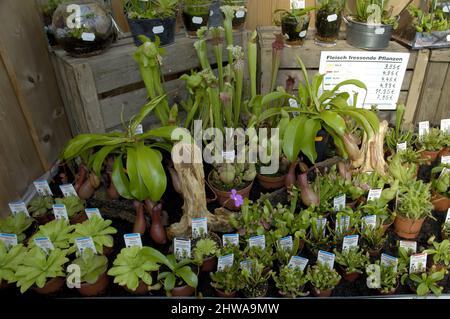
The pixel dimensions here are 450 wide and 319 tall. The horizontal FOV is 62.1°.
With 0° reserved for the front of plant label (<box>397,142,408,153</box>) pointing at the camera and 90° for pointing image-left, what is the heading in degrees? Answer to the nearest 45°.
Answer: approximately 0°

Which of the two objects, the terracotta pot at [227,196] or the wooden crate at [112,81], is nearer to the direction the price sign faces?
the terracotta pot

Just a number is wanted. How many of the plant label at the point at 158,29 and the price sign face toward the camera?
2

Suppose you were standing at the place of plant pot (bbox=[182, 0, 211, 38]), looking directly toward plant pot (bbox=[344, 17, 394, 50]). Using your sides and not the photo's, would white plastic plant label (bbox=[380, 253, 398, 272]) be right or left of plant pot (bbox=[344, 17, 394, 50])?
right

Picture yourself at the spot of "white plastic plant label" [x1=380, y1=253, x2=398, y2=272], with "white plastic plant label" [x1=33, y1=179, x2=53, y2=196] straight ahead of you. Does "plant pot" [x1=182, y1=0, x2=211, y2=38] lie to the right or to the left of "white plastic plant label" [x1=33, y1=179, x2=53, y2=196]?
right

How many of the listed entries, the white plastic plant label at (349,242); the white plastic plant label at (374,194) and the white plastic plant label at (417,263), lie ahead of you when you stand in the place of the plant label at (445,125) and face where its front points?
3

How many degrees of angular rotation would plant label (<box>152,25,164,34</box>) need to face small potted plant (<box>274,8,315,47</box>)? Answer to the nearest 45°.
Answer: approximately 90° to its left

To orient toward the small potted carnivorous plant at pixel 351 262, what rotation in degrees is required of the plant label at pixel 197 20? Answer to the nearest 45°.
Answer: approximately 45° to its left

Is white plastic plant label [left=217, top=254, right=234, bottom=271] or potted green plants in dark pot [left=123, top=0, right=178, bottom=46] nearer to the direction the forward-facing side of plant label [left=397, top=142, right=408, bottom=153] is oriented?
the white plastic plant label
